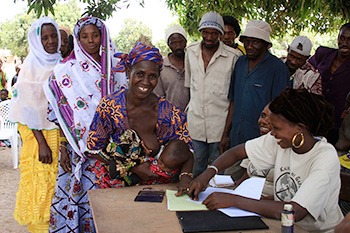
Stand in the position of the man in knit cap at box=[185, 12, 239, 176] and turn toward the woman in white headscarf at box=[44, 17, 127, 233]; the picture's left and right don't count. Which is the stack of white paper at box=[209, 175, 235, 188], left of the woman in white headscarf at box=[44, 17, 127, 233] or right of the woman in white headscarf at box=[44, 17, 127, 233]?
left

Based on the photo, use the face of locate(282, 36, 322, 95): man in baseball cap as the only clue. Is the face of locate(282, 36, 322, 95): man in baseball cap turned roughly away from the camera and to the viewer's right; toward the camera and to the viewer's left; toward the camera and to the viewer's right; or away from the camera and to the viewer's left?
toward the camera and to the viewer's left

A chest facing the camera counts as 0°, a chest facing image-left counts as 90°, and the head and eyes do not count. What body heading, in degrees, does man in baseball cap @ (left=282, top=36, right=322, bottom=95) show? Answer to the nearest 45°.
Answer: approximately 45°

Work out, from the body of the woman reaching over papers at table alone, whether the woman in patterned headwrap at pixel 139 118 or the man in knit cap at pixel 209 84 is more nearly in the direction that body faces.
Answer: the woman in patterned headwrap

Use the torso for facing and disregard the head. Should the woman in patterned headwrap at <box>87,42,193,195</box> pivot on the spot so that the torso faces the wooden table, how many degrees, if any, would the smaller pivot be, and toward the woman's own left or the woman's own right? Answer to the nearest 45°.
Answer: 0° — they already face it

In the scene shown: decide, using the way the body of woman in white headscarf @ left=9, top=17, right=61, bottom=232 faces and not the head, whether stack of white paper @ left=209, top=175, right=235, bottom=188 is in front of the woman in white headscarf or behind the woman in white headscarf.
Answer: in front

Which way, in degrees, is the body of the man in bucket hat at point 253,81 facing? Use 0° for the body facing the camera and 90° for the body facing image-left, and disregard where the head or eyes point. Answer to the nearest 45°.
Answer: approximately 45°
